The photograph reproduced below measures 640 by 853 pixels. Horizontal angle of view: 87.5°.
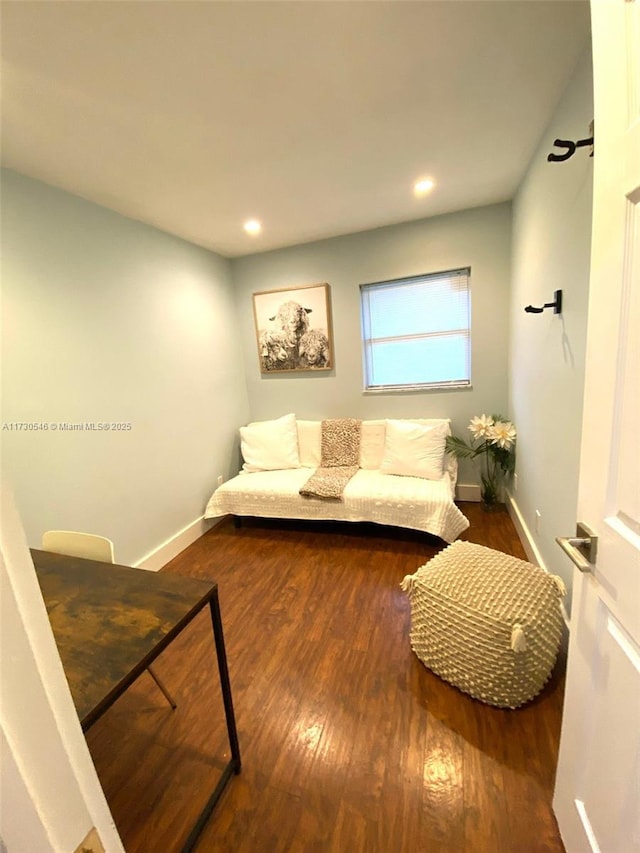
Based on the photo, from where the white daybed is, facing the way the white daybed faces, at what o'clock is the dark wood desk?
The dark wood desk is roughly at 1 o'clock from the white daybed.

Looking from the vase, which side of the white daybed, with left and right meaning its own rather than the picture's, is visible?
left

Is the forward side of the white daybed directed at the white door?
yes

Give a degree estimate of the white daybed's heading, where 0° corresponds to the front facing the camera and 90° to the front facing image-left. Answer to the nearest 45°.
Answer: approximately 0°
